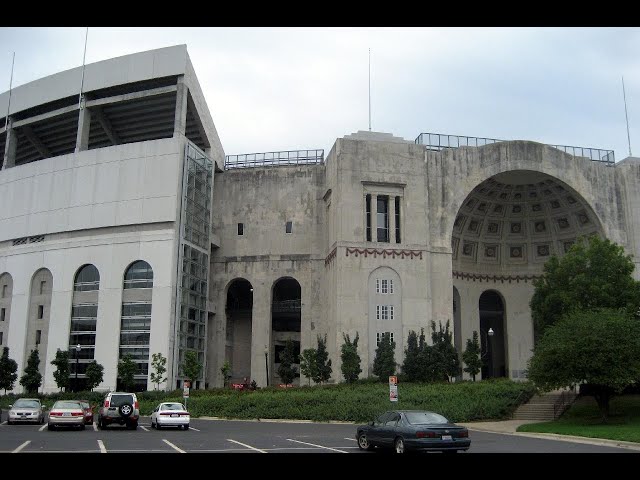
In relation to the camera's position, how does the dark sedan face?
facing away from the viewer and to the left of the viewer

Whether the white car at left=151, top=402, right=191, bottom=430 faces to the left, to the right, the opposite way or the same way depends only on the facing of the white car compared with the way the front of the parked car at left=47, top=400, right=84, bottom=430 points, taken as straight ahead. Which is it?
the same way

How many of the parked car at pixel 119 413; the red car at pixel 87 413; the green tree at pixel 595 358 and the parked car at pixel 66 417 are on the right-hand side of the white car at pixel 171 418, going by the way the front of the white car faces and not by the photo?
1

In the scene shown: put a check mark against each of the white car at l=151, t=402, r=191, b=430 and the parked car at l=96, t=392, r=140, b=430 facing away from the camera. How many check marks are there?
2

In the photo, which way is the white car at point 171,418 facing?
away from the camera

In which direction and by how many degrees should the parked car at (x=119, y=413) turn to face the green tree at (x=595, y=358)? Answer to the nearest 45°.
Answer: approximately 90° to its right

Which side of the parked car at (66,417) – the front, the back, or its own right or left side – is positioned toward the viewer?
back

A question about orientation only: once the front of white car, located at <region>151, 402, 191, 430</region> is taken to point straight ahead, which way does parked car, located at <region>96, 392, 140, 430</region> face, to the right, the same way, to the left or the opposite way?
the same way

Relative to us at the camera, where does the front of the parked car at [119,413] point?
facing away from the viewer

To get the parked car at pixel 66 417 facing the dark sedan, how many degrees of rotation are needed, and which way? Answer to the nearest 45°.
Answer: approximately 135° to its right

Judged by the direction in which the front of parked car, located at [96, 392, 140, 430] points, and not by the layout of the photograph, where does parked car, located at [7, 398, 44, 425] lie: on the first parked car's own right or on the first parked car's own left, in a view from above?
on the first parked car's own left

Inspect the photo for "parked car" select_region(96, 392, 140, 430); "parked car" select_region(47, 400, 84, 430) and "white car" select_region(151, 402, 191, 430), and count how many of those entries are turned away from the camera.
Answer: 3

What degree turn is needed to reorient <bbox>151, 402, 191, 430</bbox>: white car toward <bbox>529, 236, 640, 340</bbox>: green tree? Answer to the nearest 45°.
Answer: approximately 90° to its right
